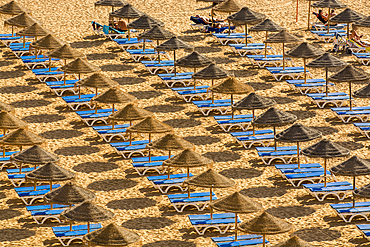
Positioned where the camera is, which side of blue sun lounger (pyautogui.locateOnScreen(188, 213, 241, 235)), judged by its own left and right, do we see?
right

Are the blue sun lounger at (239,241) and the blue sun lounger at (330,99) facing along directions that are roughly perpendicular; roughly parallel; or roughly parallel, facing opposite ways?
roughly parallel

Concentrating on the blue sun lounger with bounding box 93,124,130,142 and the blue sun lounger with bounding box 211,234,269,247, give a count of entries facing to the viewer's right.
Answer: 2

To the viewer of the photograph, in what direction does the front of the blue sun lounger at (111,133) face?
facing to the right of the viewer

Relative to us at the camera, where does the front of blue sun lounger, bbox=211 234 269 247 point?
facing to the right of the viewer

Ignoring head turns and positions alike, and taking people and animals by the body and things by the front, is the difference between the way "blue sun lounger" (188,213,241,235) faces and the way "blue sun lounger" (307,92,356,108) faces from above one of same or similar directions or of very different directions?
same or similar directions

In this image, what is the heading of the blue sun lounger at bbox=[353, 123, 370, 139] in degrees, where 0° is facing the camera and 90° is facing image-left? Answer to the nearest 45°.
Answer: approximately 270°

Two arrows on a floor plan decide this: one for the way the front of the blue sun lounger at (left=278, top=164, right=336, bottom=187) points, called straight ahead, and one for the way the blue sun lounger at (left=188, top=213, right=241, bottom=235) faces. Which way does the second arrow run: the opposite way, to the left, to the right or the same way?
the same way

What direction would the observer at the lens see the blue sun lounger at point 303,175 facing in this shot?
facing to the right of the viewer

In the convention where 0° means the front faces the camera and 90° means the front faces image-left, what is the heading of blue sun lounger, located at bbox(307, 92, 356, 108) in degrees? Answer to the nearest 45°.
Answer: approximately 270°

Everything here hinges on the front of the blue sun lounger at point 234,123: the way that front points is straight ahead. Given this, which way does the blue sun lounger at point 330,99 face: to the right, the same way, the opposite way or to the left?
the same way

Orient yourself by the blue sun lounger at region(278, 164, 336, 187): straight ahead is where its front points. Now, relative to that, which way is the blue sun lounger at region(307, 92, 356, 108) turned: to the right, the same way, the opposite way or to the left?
the same way

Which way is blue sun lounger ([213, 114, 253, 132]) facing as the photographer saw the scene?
facing to the right of the viewer

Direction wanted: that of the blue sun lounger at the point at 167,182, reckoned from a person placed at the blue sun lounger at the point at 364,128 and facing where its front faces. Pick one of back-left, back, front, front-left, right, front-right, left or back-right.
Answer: back-right

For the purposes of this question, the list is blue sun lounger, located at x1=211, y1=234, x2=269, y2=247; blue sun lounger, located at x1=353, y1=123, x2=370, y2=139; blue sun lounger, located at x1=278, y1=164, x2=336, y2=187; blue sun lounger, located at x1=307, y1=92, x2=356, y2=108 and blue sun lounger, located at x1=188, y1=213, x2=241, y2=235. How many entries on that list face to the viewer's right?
5
